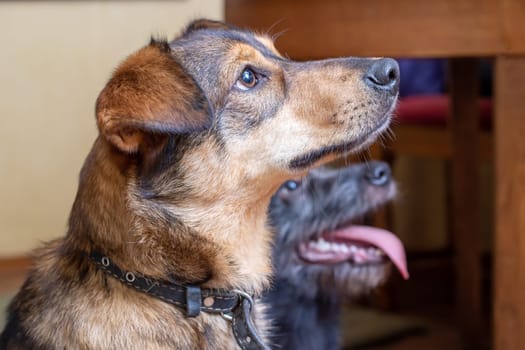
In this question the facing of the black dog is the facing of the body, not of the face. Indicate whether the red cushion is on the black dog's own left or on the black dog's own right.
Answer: on the black dog's own left

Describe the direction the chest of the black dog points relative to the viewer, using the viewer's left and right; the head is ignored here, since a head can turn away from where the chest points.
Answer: facing to the right of the viewer
